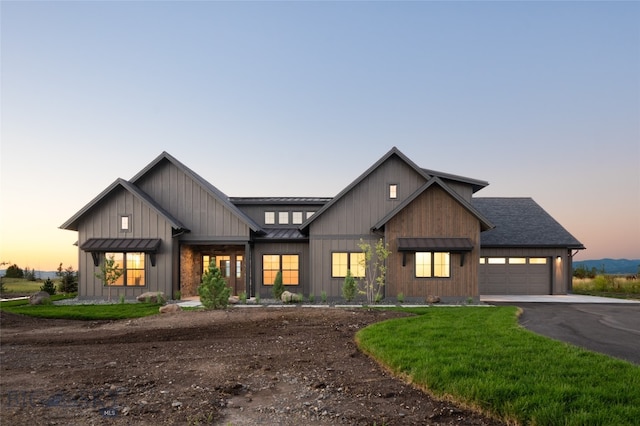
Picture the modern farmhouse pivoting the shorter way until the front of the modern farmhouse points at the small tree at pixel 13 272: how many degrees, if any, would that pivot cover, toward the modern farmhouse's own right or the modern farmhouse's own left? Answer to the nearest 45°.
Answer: approximately 135° to the modern farmhouse's own right

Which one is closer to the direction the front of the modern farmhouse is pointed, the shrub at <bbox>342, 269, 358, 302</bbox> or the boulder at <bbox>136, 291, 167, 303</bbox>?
the shrub

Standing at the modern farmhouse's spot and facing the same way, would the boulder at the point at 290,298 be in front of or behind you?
in front

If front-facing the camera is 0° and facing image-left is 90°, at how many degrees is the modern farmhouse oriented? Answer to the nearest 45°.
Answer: approximately 0°
